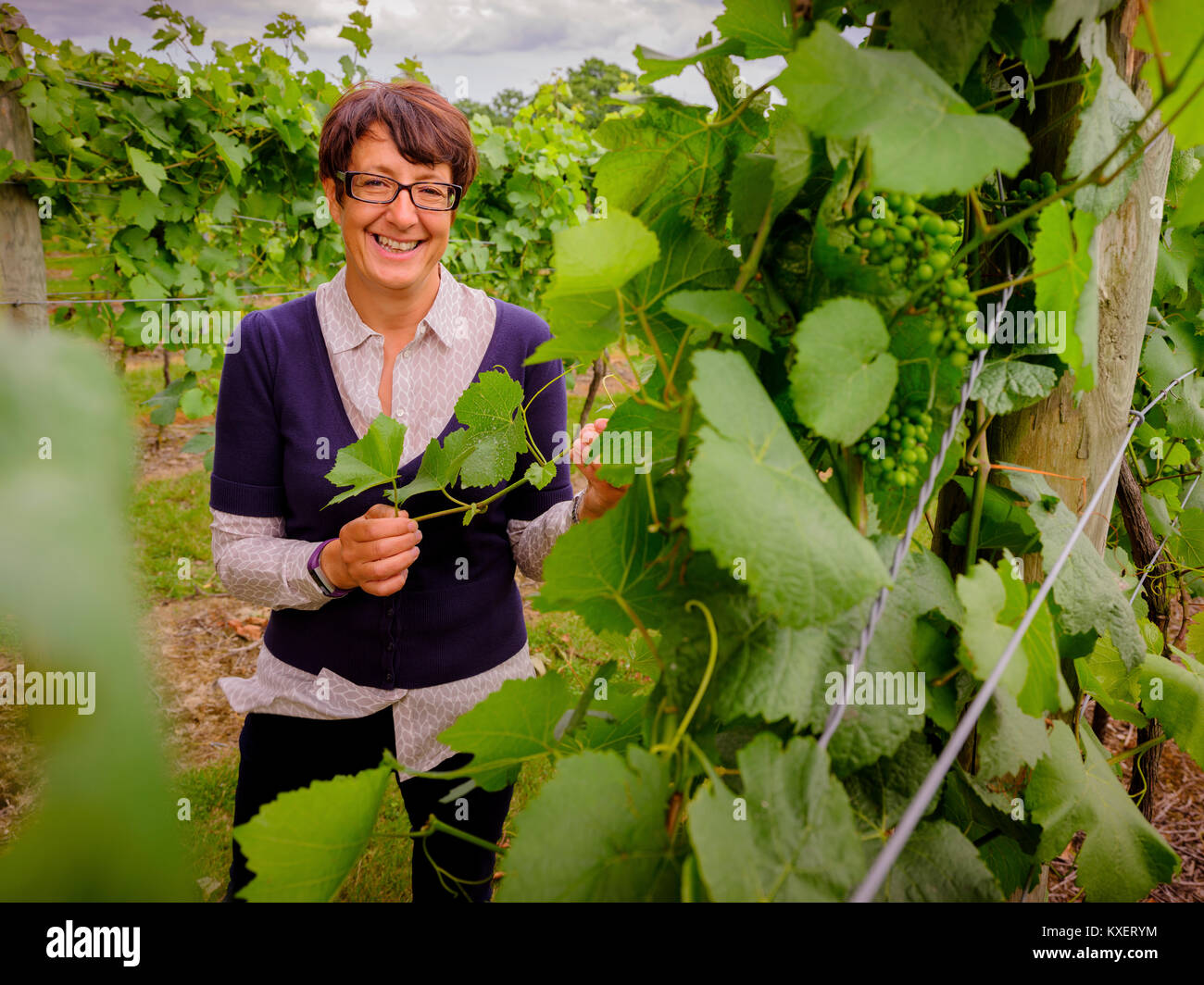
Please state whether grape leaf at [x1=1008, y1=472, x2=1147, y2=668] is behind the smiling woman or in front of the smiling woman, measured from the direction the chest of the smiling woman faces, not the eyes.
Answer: in front

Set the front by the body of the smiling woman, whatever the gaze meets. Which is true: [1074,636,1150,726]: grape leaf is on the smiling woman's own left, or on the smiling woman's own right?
on the smiling woman's own left

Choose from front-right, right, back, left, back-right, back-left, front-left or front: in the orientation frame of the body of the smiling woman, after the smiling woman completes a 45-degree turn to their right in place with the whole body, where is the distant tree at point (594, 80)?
back-right

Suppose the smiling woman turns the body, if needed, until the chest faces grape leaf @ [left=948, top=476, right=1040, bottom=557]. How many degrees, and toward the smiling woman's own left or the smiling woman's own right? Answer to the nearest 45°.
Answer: approximately 45° to the smiling woman's own left

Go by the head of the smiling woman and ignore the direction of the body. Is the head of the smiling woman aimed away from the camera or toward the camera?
toward the camera

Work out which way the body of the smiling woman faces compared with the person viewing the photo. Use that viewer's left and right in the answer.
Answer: facing the viewer

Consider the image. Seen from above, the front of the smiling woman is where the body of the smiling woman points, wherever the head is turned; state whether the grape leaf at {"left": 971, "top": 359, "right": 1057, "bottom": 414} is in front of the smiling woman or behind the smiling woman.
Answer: in front

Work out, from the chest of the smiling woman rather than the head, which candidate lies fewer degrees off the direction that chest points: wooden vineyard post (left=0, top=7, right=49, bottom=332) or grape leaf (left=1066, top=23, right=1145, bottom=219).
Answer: the grape leaf

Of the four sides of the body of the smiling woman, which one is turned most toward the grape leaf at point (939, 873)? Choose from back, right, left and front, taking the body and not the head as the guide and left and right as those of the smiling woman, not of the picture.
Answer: front
